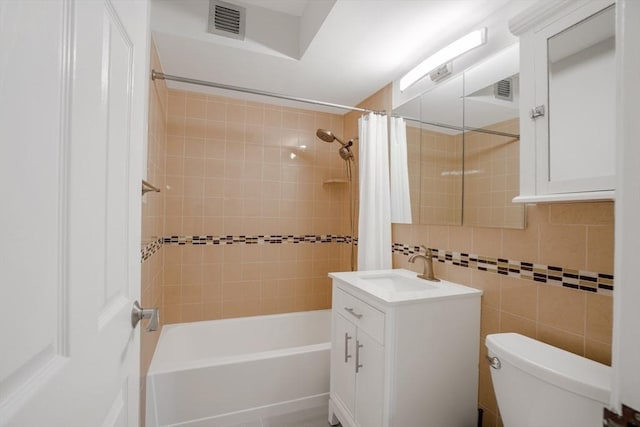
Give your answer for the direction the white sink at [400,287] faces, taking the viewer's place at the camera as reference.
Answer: facing the viewer and to the left of the viewer

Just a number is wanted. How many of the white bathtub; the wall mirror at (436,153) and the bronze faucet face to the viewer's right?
0

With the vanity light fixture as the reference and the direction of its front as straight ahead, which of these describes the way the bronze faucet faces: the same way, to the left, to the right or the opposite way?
the same way

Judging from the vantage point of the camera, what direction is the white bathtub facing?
facing the viewer

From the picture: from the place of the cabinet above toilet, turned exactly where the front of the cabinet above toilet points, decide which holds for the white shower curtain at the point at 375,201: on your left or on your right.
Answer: on your right

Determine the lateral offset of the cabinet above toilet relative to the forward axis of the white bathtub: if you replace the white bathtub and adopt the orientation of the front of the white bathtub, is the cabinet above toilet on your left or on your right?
on your left

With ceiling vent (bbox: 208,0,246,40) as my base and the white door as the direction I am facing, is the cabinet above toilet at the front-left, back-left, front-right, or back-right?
front-left

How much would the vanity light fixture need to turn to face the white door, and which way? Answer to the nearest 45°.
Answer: approximately 45° to its left

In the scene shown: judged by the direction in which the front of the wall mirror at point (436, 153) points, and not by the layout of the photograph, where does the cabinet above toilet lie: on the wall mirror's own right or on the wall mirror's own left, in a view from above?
on the wall mirror's own left

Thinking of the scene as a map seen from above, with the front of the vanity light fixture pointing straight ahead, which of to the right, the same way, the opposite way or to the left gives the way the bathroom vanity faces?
the same way

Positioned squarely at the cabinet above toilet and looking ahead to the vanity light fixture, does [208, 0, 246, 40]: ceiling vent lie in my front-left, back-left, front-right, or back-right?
front-left

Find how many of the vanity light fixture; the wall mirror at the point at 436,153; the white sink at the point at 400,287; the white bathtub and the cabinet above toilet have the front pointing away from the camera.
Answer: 0

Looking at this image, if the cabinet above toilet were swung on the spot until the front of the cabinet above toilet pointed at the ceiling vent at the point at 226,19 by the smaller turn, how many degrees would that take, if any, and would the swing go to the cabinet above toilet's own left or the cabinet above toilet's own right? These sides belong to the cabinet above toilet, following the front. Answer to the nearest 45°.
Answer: approximately 45° to the cabinet above toilet's own right

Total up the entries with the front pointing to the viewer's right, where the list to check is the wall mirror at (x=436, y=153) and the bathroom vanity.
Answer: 0

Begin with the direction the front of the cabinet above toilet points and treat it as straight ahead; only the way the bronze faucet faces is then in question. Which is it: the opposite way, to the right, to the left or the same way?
the same way
